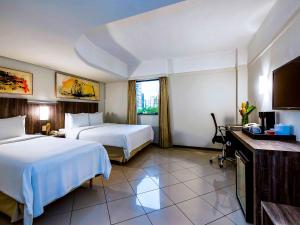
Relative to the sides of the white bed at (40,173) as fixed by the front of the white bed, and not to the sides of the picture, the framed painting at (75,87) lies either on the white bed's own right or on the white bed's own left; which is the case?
on the white bed's own left

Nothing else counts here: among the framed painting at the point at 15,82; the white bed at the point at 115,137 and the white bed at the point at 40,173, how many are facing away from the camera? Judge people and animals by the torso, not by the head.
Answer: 0

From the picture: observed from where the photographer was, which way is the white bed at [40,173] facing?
facing the viewer and to the right of the viewer

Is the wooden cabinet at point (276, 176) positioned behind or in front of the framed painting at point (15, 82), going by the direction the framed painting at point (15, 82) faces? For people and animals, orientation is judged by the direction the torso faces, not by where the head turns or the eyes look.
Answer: in front

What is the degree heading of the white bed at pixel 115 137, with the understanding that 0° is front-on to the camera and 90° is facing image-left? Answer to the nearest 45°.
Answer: approximately 315°

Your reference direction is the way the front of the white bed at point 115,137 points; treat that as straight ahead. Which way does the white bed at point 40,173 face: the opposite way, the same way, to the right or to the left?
the same way

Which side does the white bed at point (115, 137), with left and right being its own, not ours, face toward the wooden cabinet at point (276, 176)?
front

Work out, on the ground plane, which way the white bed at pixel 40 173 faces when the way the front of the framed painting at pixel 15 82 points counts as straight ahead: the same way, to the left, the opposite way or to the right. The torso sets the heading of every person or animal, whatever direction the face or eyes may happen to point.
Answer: the same way

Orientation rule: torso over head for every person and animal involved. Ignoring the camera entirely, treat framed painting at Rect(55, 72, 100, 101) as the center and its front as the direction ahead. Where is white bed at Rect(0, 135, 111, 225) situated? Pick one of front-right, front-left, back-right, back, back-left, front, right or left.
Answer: front-right

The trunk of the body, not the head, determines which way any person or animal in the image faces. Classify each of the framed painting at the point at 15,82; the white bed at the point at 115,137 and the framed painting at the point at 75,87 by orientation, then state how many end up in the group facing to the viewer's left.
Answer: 0

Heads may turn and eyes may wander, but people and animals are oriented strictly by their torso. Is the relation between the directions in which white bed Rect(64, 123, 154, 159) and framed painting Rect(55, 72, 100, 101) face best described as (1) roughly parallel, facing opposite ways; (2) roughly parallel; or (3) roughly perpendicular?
roughly parallel

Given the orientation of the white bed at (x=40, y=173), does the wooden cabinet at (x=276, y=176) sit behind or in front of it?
in front

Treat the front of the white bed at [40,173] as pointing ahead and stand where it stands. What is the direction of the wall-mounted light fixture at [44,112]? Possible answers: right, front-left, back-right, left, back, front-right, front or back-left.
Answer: back-left

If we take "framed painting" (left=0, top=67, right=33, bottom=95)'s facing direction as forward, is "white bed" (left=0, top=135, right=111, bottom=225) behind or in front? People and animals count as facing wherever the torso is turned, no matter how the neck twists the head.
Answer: in front

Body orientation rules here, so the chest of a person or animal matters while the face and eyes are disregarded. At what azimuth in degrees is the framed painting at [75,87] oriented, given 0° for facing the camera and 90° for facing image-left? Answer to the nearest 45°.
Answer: approximately 315°

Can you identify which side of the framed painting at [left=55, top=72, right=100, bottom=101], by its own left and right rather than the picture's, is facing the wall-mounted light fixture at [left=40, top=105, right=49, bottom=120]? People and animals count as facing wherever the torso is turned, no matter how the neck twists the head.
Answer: right
